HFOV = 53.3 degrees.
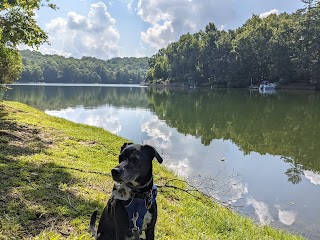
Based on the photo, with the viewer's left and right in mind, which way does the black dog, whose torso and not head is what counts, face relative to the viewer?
facing the viewer and to the right of the viewer

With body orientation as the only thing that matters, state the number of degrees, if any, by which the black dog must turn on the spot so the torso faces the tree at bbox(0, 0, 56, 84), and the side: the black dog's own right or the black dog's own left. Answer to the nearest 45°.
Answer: approximately 180°
